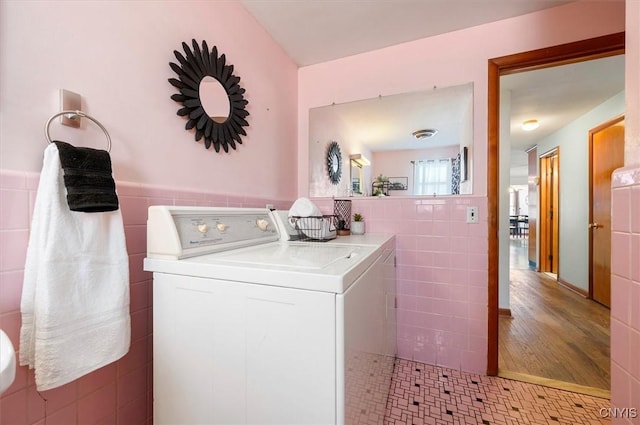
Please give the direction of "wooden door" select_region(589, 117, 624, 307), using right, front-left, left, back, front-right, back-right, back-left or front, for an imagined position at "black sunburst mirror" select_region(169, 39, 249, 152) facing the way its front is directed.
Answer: front-left

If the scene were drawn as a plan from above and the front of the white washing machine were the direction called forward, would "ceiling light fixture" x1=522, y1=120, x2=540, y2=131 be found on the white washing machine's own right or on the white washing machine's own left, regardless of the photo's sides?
on the white washing machine's own left

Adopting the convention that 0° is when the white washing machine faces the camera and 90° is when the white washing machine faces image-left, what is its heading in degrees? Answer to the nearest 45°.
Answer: approximately 315°

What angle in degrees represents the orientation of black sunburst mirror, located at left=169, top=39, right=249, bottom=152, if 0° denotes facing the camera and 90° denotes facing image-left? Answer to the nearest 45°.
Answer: approximately 315°

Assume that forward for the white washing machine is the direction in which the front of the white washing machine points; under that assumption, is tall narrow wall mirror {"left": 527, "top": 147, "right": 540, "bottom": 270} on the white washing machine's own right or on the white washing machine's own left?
on the white washing machine's own left

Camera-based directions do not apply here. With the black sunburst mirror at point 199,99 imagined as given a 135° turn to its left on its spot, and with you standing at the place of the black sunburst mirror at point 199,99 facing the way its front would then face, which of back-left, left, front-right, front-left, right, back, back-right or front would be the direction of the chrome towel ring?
back-left

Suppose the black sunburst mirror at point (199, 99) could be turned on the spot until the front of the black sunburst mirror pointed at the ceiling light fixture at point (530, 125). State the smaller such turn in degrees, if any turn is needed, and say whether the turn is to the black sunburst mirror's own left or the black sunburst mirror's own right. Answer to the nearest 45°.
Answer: approximately 45° to the black sunburst mirror's own left

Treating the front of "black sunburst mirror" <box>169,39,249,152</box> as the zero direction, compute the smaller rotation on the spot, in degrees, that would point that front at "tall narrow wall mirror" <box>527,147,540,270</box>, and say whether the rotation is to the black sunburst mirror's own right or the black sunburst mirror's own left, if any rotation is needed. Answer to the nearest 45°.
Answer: approximately 45° to the black sunburst mirror's own left
